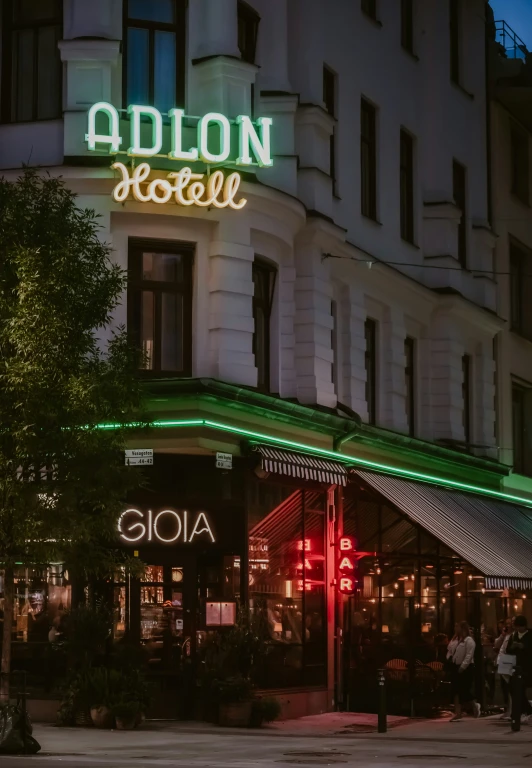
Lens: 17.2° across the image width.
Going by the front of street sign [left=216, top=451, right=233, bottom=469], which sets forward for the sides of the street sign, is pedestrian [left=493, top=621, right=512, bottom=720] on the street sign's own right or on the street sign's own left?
on the street sign's own left

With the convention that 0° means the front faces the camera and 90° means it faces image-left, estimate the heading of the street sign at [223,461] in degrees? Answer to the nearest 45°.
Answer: approximately 0°

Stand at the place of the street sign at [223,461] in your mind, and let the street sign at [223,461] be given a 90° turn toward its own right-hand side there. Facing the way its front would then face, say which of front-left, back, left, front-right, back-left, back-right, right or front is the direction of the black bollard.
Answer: back
